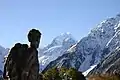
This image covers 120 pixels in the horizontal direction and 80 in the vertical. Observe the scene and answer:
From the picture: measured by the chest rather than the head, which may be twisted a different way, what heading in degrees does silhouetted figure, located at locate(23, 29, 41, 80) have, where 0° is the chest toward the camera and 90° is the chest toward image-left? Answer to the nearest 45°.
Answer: approximately 270°
